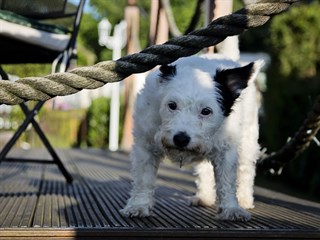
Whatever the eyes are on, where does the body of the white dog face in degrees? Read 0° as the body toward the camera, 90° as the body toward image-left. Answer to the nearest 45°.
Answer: approximately 0°

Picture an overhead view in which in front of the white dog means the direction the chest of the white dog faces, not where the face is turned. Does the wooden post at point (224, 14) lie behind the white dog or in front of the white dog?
behind

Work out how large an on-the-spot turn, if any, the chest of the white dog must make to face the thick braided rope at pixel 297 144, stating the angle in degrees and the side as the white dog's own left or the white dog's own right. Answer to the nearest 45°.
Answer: approximately 135° to the white dog's own left

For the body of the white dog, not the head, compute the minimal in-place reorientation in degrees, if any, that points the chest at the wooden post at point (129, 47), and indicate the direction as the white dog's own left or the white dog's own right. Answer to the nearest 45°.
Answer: approximately 180°

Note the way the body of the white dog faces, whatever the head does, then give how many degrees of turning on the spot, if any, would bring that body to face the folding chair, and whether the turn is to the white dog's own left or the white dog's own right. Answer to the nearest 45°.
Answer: approximately 135° to the white dog's own right
